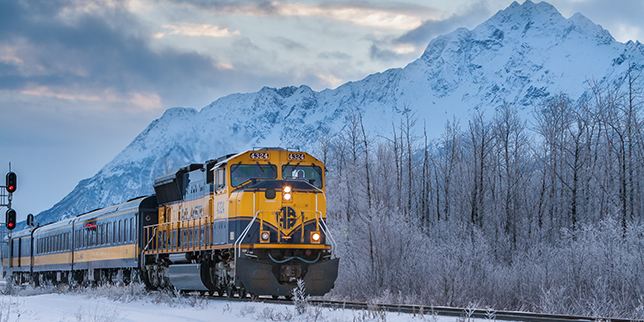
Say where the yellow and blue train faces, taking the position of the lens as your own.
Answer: facing the viewer and to the right of the viewer
